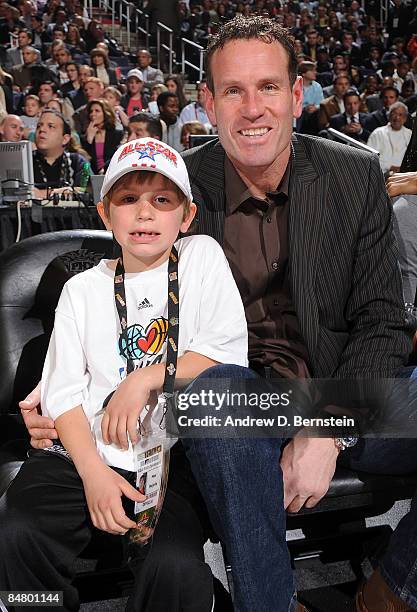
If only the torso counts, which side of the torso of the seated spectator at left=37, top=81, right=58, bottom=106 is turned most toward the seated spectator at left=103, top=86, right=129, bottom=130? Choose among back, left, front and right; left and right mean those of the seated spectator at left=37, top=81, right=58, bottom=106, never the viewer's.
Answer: left

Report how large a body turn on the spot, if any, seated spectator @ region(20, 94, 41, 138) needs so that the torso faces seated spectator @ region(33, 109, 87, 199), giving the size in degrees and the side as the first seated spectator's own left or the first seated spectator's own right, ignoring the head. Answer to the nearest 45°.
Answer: approximately 45° to the first seated spectator's own left

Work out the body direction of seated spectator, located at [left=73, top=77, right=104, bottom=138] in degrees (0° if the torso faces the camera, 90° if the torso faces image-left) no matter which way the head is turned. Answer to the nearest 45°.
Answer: approximately 45°

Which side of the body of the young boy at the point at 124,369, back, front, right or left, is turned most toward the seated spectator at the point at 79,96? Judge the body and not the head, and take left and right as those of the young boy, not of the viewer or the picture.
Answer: back

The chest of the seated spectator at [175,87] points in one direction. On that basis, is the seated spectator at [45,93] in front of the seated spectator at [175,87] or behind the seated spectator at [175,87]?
in front
